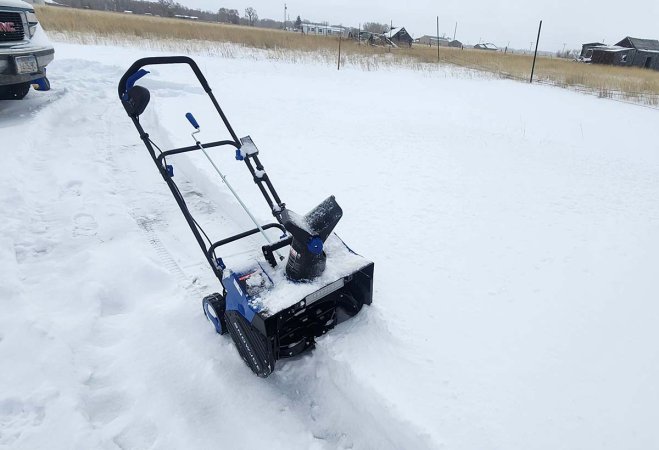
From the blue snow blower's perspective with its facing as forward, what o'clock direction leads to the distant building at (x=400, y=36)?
The distant building is roughly at 8 o'clock from the blue snow blower.

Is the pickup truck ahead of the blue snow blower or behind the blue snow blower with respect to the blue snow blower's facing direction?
behind

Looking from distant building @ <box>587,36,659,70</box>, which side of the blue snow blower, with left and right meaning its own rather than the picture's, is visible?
left

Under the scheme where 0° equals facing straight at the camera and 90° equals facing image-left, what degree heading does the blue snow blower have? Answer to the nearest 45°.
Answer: approximately 315°

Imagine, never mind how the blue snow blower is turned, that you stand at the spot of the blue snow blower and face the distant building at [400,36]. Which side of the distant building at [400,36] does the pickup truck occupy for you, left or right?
left
